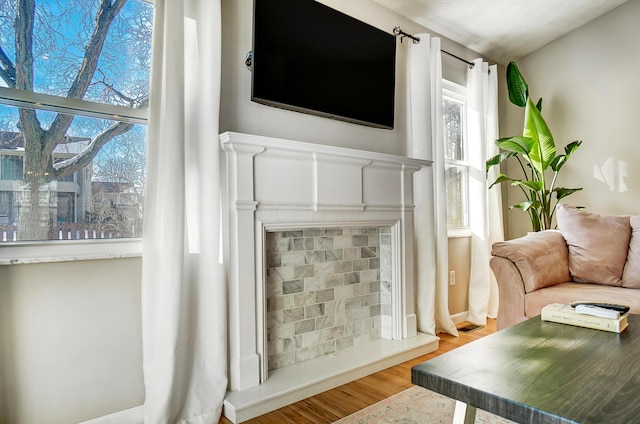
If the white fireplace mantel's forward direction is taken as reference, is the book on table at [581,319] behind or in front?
in front

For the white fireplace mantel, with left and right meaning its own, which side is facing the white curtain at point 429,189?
left

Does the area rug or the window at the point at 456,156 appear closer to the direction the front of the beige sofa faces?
the area rug

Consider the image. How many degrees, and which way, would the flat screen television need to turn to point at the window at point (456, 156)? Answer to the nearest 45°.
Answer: approximately 90° to its left

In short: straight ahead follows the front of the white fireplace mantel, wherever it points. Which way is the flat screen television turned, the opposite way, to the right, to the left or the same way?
the same way

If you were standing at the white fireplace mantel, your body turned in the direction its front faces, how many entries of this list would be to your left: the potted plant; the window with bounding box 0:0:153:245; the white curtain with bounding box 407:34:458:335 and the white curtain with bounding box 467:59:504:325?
3

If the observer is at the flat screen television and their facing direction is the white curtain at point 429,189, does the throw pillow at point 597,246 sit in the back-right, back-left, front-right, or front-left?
front-right

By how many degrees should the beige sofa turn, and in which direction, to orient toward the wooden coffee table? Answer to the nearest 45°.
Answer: approximately 45° to its left

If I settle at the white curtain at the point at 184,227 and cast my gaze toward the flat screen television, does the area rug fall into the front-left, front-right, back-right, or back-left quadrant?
front-right

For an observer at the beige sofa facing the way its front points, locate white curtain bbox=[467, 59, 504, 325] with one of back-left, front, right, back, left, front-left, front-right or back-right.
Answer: right

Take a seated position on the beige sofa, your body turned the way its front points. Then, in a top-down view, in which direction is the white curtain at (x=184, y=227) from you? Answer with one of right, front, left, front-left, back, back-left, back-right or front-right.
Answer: front

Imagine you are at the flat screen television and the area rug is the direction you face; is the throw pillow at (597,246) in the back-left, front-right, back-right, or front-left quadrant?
front-left

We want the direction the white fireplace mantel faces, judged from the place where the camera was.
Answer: facing the viewer and to the right of the viewer

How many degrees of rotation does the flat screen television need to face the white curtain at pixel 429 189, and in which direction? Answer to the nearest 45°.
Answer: approximately 90° to its left

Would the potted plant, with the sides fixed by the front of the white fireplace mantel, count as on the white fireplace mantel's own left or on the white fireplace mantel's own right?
on the white fireplace mantel's own left

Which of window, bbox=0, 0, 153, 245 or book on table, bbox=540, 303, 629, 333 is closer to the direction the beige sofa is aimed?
the window

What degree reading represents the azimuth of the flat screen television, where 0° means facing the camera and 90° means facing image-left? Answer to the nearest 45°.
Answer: approximately 315°

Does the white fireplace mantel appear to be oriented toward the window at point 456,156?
no

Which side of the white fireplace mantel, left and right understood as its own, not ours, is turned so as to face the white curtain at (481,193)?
left
